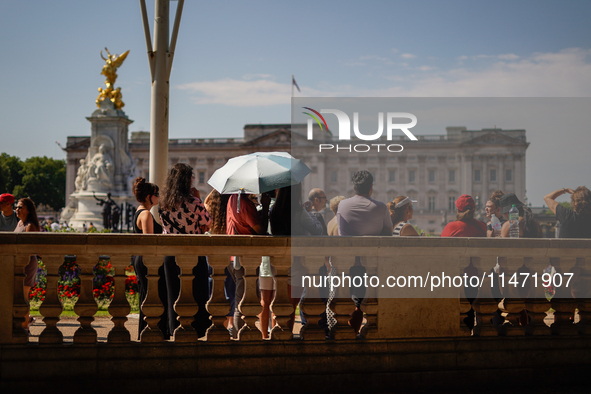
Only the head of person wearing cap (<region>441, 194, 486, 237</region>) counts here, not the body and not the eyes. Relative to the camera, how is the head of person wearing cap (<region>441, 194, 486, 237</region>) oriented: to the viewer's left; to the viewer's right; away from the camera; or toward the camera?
away from the camera

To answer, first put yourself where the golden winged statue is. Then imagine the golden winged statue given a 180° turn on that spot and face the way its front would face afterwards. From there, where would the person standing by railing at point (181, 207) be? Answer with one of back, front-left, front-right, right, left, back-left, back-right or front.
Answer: back-right

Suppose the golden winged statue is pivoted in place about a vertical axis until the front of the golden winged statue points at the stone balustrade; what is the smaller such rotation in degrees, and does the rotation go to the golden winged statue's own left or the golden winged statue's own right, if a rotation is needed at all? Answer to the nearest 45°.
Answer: approximately 45° to the golden winged statue's own left

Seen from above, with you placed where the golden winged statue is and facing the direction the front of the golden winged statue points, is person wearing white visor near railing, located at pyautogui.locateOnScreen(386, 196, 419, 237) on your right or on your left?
on your left

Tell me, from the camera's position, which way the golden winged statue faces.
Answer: facing the viewer and to the left of the viewer

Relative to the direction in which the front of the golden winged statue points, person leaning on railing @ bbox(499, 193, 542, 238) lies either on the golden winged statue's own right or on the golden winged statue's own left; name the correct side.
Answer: on the golden winged statue's own left

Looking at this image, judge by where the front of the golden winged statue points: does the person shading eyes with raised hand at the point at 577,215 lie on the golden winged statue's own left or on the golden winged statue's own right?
on the golden winged statue's own left

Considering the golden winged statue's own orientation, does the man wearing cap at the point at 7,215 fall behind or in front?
in front

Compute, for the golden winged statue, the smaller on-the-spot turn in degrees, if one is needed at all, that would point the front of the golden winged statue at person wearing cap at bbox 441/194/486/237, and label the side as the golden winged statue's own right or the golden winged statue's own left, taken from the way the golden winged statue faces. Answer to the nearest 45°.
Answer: approximately 45° to the golden winged statue's own left

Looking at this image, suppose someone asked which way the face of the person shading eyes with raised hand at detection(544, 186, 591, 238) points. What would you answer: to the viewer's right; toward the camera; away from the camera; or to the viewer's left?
away from the camera

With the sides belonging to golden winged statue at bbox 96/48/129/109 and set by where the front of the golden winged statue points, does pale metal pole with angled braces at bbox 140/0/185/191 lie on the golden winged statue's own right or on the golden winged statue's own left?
on the golden winged statue's own left
